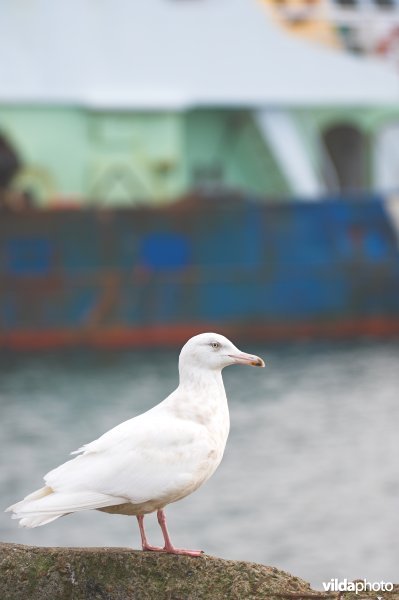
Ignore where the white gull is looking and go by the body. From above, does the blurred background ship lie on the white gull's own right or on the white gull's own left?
on the white gull's own left

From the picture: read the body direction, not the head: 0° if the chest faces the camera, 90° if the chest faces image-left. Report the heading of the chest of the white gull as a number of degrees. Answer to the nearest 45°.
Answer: approximately 270°
